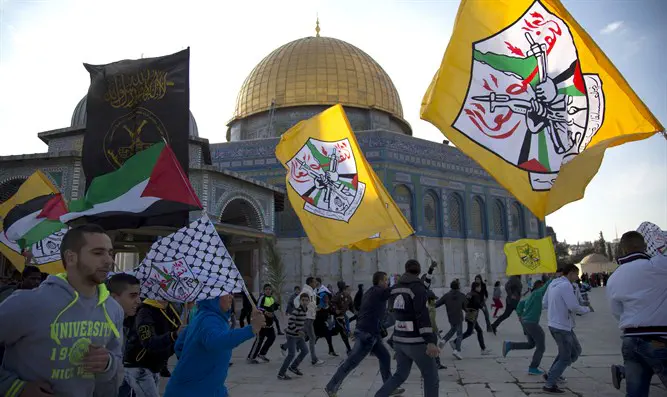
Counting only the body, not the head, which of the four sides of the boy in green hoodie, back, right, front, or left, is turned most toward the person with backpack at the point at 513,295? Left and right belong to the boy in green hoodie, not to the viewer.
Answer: left

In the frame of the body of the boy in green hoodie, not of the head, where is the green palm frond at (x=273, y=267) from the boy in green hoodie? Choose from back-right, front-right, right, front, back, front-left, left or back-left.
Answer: back-left

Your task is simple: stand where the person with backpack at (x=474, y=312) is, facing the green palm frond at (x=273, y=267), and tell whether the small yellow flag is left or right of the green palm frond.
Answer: right

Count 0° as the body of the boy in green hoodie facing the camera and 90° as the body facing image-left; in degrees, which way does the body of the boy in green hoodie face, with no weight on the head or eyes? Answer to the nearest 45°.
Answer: approximately 270°

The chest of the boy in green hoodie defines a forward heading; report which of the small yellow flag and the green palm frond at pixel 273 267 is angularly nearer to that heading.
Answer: the small yellow flag
